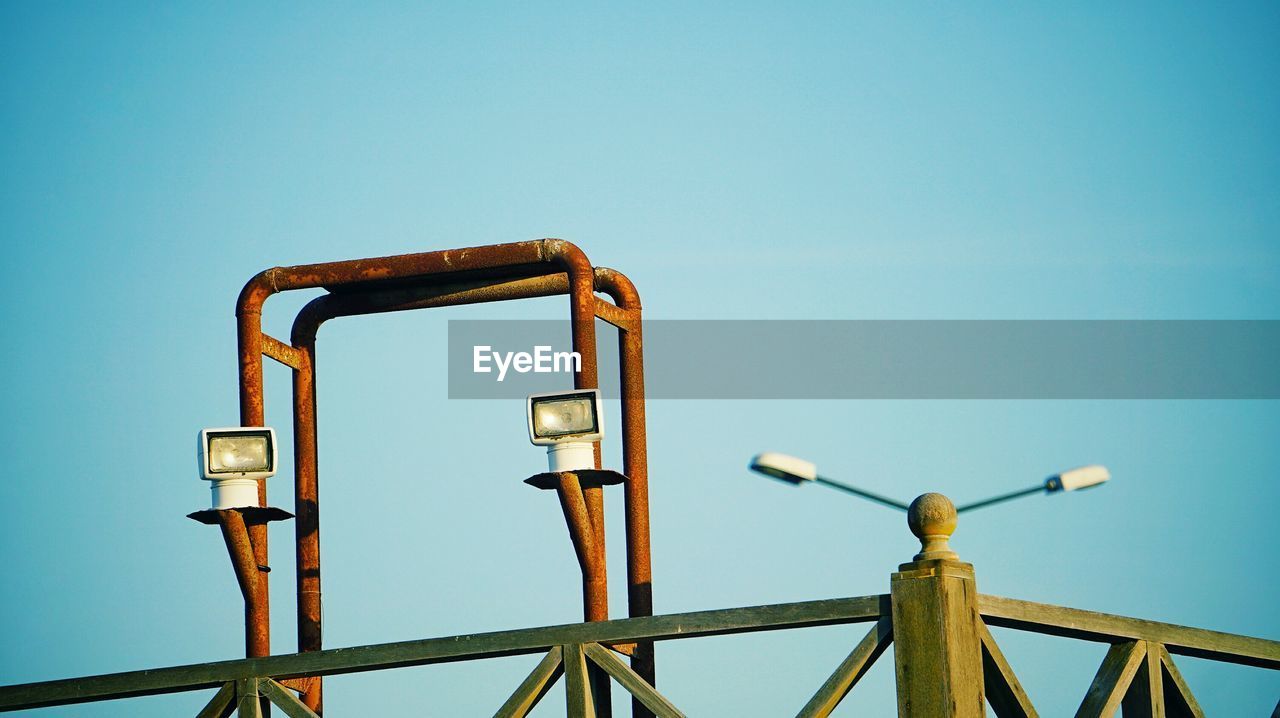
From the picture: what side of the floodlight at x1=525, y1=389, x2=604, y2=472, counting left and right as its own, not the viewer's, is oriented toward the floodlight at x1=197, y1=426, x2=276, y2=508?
right

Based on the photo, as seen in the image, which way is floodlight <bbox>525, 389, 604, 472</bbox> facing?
toward the camera

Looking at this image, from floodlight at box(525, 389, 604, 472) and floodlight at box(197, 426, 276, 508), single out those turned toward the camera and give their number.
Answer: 2

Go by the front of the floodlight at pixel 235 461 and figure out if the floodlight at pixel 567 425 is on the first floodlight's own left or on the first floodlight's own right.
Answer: on the first floodlight's own left

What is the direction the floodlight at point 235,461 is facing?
toward the camera

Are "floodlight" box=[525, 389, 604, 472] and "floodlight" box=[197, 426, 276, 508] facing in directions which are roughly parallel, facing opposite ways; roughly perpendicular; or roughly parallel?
roughly parallel
